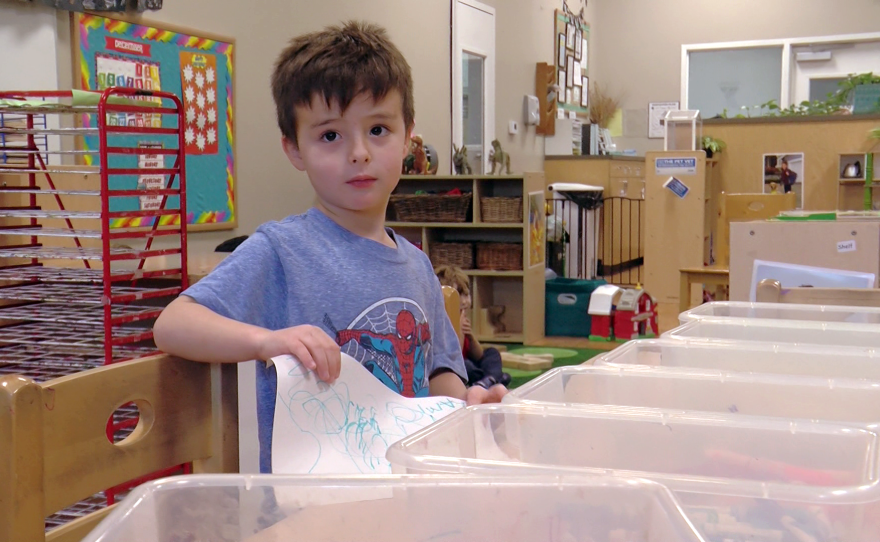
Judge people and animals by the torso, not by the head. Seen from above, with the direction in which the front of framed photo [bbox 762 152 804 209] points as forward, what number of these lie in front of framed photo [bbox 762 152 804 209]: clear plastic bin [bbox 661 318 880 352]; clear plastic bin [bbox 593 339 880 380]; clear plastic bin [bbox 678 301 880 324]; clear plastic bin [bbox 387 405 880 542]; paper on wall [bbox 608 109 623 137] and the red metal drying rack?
5

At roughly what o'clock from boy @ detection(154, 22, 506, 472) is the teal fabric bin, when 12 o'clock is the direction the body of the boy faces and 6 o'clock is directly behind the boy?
The teal fabric bin is roughly at 8 o'clock from the boy.

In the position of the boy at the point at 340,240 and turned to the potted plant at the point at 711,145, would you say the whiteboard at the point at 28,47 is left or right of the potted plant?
left

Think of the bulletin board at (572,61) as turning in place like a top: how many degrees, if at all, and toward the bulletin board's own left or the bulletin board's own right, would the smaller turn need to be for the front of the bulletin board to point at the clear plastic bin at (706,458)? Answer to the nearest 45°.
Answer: approximately 45° to the bulletin board's own right

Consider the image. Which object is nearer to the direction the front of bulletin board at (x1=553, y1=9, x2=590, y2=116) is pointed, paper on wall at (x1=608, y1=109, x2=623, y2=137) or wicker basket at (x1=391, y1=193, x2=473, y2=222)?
the wicker basket

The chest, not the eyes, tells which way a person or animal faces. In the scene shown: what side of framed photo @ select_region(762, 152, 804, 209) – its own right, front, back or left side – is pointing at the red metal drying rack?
front

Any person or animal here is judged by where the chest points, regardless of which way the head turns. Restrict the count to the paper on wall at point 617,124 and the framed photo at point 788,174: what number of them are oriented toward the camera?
2

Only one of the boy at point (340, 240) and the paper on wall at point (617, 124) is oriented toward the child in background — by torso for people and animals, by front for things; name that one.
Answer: the paper on wall

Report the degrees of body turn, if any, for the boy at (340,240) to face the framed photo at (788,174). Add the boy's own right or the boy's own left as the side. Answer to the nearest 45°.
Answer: approximately 90° to the boy's own left

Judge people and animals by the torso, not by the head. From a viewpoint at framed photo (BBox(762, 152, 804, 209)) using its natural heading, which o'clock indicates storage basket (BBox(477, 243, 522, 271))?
The storage basket is roughly at 1 o'clock from the framed photo.

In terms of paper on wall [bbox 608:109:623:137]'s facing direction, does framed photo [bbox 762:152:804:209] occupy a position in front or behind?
in front
